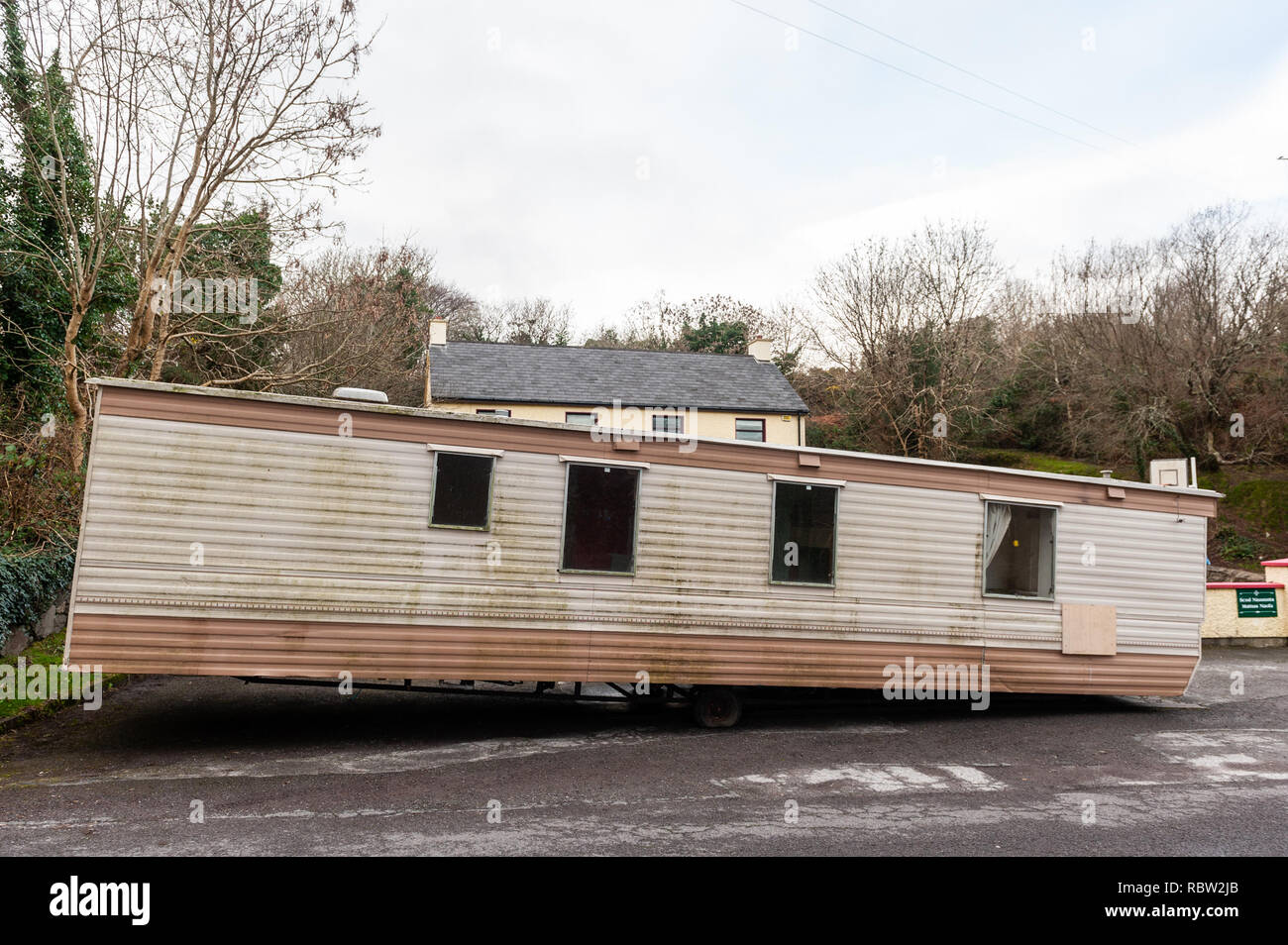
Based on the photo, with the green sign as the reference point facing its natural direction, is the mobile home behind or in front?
in front

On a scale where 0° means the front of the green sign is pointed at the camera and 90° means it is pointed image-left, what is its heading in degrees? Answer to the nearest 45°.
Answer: approximately 0°

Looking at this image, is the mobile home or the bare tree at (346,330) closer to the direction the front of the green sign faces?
the mobile home

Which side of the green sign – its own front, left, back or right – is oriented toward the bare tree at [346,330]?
right

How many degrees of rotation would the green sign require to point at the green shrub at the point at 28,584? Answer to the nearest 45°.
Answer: approximately 45° to its right
